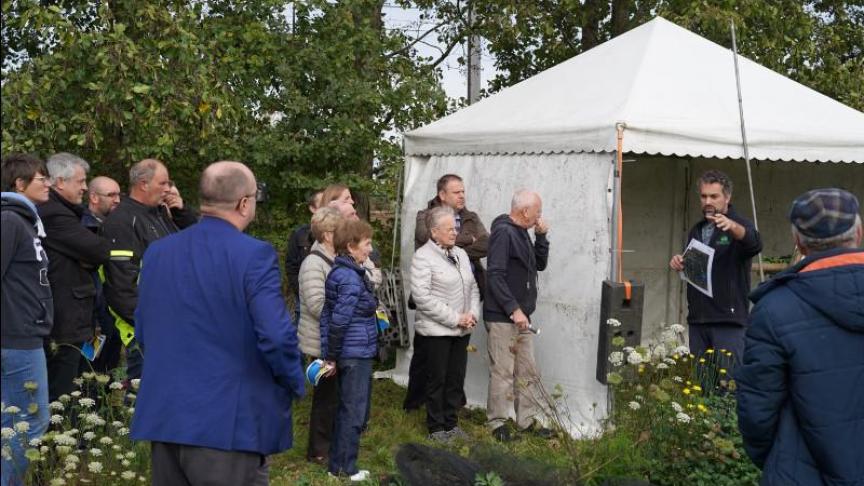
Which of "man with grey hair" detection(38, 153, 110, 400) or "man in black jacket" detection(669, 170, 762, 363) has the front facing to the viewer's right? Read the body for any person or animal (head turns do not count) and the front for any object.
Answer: the man with grey hair

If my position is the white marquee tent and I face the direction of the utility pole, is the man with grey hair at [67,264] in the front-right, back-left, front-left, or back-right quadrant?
back-left

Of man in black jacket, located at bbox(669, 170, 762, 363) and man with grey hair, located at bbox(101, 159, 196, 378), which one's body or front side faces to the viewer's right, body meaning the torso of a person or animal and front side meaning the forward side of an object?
the man with grey hair

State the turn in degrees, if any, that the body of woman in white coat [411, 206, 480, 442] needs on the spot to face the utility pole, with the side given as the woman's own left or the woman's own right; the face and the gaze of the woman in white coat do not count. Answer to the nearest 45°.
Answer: approximately 135° to the woman's own left

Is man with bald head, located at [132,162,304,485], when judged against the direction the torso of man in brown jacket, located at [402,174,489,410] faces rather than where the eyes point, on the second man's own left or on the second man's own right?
on the second man's own right

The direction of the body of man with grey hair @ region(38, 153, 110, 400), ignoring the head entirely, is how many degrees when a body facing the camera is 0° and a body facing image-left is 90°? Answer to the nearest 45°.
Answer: approximately 270°

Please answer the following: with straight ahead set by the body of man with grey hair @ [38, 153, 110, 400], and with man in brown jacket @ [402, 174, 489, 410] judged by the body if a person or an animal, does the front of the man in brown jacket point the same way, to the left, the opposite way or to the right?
to the right

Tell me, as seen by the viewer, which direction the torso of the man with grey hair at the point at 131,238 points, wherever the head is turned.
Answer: to the viewer's right

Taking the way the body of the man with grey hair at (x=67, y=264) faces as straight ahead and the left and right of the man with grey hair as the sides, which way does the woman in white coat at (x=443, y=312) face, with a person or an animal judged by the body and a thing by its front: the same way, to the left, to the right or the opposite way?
to the right

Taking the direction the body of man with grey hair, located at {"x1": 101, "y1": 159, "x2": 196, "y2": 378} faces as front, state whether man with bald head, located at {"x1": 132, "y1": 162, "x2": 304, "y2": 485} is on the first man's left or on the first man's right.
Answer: on the first man's right

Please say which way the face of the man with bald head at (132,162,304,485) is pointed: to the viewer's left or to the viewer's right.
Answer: to the viewer's right

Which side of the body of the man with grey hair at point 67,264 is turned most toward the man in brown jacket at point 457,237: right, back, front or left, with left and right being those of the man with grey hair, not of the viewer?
front

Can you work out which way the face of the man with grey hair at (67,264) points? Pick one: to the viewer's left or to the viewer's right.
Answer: to the viewer's right

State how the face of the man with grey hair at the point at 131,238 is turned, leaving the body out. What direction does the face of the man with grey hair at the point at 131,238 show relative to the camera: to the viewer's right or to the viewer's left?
to the viewer's right
